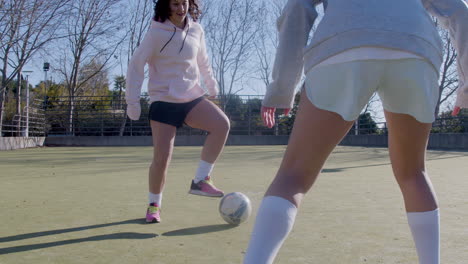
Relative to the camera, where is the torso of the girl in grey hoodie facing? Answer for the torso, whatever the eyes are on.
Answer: away from the camera

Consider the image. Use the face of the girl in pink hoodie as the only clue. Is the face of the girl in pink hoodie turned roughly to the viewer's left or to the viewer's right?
to the viewer's right

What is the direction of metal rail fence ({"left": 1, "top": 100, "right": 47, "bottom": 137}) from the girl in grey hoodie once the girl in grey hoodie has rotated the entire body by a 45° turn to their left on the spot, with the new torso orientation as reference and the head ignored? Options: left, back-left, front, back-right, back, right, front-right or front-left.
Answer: front

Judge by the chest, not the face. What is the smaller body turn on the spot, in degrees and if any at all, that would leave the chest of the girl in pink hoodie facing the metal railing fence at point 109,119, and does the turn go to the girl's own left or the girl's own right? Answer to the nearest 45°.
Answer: approximately 135° to the girl's own left

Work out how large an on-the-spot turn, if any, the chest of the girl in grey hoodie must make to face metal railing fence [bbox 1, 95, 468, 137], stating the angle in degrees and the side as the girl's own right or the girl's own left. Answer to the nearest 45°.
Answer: approximately 45° to the girl's own left

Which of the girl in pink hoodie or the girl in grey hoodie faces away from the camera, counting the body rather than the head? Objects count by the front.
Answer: the girl in grey hoodie

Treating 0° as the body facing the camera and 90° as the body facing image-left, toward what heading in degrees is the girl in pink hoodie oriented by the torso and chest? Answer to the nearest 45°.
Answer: approximately 315°

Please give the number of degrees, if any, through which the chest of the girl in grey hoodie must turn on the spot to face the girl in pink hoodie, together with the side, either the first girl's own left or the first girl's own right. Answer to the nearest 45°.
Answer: approximately 45° to the first girl's own left

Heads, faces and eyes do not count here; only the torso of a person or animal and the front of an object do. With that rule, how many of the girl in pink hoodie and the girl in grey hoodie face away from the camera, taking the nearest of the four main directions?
1
